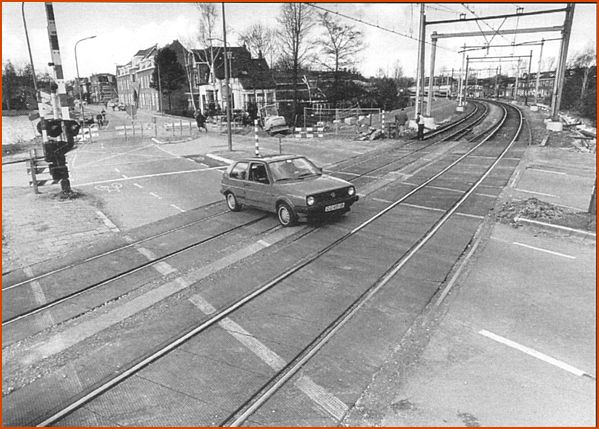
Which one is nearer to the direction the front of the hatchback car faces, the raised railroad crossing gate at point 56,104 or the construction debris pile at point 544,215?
the construction debris pile

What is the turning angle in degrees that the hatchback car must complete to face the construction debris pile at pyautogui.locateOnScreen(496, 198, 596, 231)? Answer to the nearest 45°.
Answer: approximately 45° to its left

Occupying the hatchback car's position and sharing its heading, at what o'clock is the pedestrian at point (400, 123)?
The pedestrian is roughly at 8 o'clock from the hatchback car.

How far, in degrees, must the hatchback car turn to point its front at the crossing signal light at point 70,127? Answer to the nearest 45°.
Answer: approximately 180°

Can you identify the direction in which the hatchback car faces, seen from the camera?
facing the viewer and to the right of the viewer

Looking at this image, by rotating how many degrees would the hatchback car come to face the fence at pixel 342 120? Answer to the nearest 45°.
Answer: approximately 135° to its left

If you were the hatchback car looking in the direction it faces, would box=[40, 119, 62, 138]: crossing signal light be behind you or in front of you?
behind

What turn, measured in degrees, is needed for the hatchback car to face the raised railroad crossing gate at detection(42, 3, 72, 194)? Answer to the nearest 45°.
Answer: approximately 180°
